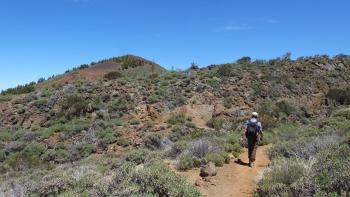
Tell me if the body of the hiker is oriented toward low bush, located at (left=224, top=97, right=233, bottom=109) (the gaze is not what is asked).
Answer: yes

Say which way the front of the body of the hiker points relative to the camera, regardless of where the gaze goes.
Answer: away from the camera

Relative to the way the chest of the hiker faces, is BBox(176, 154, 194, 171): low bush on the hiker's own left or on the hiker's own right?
on the hiker's own left

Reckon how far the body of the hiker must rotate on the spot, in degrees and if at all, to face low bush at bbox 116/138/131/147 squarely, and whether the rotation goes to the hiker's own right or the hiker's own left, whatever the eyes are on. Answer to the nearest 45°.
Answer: approximately 45° to the hiker's own left

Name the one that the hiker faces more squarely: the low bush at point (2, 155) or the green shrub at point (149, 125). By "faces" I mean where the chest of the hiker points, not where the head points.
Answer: the green shrub
